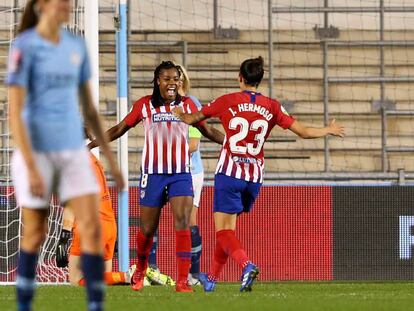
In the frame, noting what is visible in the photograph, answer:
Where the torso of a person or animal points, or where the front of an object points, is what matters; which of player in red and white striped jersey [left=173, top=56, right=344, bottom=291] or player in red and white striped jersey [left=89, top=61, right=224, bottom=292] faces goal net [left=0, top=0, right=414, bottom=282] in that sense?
player in red and white striped jersey [left=173, top=56, right=344, bottom=291]

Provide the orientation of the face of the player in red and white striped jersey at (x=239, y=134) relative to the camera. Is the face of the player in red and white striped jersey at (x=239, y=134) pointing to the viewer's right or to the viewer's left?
to the viewer's left

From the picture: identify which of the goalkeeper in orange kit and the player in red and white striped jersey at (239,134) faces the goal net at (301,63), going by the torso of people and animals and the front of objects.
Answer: the player in red and white striped jersey

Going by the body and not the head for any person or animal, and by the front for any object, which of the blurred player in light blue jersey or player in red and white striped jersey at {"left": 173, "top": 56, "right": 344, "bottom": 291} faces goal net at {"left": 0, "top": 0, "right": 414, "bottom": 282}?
the player in red and white striped jersey

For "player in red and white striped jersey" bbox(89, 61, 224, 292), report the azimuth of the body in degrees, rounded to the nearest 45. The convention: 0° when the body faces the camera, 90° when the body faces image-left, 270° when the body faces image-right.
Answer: approximately 0°

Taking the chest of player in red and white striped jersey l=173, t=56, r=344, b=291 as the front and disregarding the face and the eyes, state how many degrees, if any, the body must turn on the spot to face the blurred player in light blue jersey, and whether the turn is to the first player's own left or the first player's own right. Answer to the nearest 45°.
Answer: approximately 180°

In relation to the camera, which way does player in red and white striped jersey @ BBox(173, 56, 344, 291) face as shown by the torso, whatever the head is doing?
away from the camera
